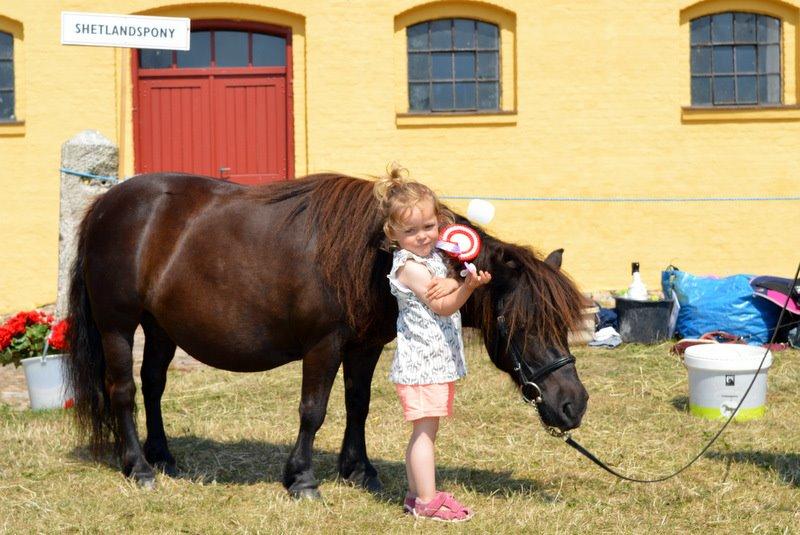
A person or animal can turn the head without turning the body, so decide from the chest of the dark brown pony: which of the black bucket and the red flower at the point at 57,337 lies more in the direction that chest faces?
the black bucket

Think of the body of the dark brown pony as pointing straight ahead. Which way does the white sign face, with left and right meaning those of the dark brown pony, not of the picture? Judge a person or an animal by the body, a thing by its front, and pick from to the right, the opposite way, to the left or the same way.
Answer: to the right

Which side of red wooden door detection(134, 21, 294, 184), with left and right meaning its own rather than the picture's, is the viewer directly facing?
front

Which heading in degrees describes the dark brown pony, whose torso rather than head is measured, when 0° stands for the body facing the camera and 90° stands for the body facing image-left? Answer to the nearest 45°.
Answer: approximately 270°

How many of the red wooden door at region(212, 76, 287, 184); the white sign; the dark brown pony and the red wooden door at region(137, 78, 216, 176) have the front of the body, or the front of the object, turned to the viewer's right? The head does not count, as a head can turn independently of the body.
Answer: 1

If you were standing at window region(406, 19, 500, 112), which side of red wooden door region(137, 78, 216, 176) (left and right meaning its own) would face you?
left

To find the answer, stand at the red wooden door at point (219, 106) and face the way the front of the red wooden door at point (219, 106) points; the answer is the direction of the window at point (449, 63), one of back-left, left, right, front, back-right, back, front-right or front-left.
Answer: left

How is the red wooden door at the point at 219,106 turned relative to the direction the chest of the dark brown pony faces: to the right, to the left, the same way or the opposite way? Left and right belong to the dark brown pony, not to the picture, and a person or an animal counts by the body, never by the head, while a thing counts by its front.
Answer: to the right

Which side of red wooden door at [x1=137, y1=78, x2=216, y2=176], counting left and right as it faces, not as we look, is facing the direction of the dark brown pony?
front

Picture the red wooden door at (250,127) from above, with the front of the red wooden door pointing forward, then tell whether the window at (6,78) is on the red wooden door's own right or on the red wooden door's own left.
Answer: on the red wooden door's own right

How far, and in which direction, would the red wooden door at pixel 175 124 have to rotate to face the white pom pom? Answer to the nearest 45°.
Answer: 0° — it already faces it
